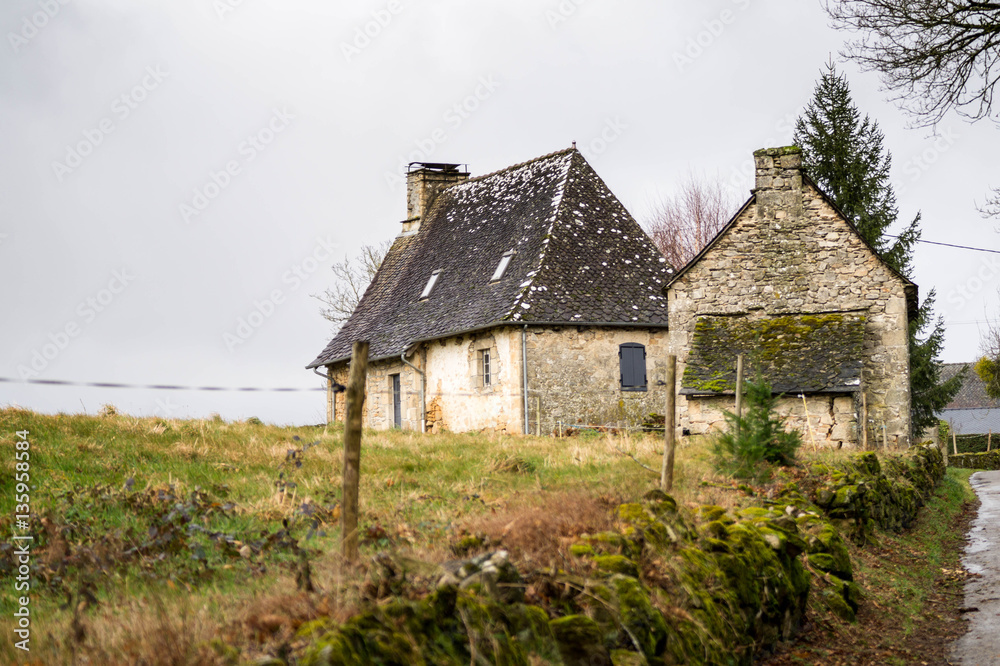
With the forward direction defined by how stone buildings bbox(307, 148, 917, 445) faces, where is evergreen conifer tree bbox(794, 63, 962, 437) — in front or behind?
behind

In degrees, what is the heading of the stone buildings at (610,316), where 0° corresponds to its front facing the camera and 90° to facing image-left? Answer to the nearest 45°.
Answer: approximately 45°

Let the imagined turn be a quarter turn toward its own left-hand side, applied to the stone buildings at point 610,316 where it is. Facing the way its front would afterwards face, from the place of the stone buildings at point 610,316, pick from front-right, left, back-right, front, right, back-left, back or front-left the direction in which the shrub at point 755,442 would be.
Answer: front-right

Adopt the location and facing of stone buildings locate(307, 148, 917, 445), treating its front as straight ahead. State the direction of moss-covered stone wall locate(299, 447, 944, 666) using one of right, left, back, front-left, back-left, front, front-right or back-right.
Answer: front-left
